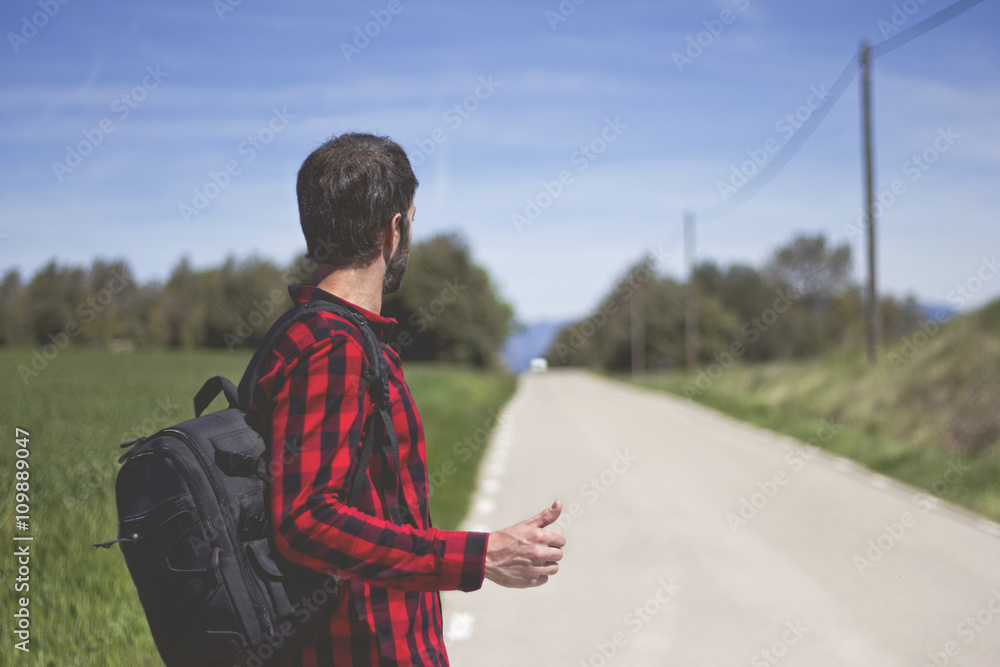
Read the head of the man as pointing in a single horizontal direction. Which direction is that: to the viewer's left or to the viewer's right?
to the viewer's right

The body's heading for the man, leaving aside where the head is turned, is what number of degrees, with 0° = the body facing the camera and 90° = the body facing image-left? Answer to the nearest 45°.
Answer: approximately 270°

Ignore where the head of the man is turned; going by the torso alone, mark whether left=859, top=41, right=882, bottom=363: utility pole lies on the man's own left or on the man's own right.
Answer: on the man's own left
